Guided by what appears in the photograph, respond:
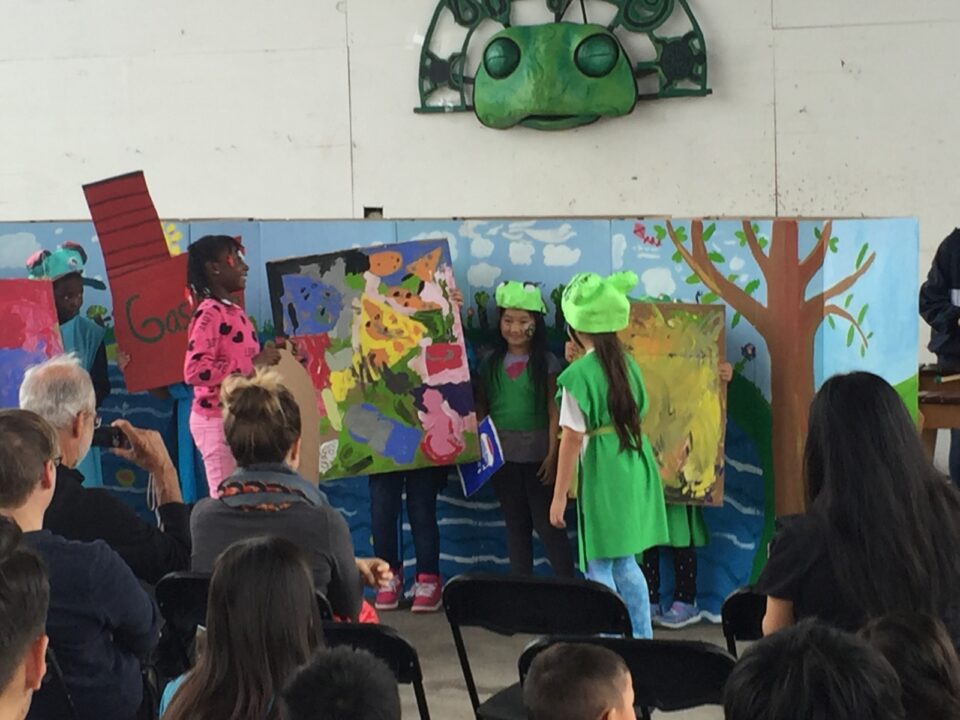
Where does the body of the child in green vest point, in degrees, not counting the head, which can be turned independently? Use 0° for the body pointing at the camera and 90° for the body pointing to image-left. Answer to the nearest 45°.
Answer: approximately 0°

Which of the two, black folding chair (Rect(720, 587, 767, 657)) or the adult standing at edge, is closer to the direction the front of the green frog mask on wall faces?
the black folding chair

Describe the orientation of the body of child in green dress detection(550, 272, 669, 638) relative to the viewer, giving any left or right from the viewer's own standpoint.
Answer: facing away from the viewer and to the left of the viewer

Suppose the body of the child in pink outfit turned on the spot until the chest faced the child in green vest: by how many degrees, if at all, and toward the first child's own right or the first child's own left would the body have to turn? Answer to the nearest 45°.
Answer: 0° — they already face them

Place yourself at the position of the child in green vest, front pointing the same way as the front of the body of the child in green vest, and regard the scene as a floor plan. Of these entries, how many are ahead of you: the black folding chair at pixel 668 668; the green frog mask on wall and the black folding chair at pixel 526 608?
2

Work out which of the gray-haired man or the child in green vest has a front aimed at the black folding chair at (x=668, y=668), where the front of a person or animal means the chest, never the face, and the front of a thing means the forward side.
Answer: the child in green vest

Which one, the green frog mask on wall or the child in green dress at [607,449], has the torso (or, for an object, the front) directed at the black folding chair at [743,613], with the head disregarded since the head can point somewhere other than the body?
the green frog mask on wall

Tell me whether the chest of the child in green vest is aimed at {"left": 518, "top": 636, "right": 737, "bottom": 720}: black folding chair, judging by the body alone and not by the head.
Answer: yes

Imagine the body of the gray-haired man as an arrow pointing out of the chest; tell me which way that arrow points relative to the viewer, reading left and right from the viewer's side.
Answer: facing away from the viewer and to the right of the viewer

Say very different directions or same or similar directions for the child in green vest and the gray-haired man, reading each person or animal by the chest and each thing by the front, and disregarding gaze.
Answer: very different directions

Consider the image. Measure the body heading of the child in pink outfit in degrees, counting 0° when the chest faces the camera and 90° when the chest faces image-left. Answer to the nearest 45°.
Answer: approximately 270°
